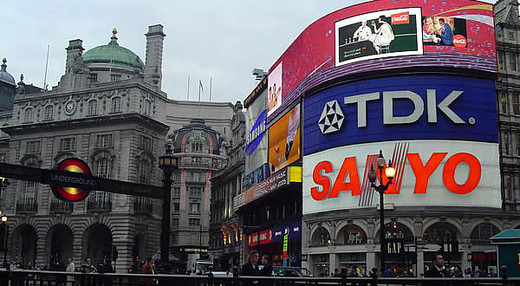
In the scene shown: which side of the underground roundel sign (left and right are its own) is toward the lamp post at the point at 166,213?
left

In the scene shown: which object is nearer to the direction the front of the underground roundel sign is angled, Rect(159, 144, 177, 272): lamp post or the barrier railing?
the barrier railing

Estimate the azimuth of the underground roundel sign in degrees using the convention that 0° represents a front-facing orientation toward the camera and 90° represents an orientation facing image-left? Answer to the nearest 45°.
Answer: approximately 0°

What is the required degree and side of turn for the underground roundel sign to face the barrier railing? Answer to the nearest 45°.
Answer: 0° — it already faces it
